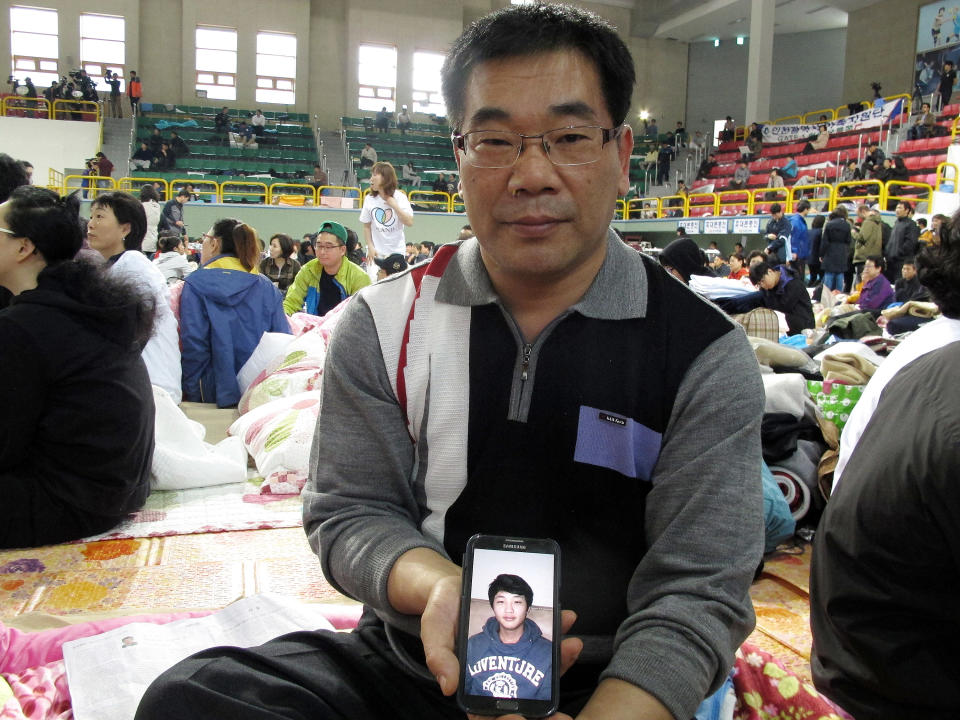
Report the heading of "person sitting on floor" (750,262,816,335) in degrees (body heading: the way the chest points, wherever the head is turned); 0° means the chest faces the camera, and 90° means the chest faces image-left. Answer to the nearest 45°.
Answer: approximately 90°

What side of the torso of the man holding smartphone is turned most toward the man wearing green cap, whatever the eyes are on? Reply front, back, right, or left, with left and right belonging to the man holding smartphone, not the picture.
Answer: back

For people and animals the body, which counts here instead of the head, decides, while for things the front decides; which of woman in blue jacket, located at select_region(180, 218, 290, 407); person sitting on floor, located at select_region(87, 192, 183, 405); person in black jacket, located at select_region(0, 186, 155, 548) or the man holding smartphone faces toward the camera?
the man holding smartphone

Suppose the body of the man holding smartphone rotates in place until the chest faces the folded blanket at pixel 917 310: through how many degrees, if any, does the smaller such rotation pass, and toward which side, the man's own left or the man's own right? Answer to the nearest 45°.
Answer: approximately 135° to the man's own left

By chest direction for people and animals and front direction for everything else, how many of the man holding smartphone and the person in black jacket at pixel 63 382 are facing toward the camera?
1

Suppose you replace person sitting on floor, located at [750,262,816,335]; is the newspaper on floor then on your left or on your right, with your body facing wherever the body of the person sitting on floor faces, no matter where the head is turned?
on your left

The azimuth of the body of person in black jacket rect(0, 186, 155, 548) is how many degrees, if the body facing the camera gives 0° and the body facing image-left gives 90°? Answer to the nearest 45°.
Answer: approximately 135°
